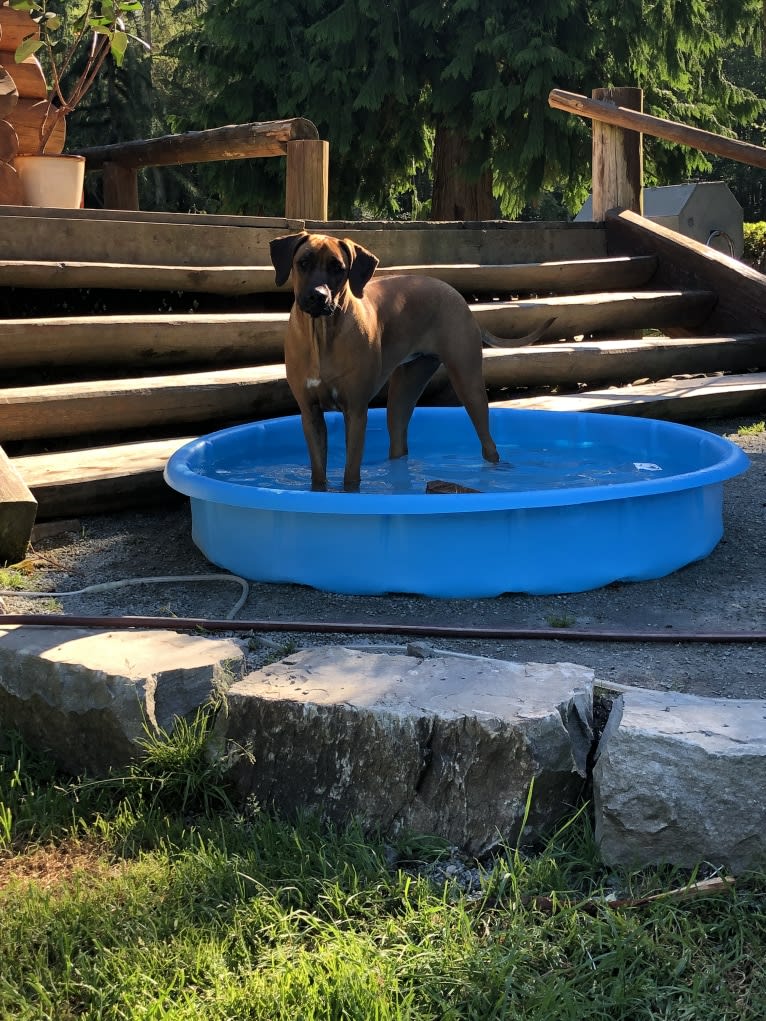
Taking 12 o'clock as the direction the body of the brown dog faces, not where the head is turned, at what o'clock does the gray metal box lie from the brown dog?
The gray metal box is roughly at 5 o'clock from the brown dog.

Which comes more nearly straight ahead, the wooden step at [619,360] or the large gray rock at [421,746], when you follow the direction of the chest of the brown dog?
the large gray rock

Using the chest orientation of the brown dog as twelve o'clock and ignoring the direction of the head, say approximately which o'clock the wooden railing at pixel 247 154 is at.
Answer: The wooden railing is roughly at 4 o'clock from the brown dog.

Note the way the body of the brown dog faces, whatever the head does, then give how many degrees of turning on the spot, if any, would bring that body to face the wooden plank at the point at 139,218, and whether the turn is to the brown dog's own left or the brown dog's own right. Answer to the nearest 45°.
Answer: approximately 90° to the brown dog's own right

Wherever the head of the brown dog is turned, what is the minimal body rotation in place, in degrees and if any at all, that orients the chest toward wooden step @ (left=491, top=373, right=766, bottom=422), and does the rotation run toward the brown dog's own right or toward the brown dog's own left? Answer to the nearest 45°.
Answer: approximately 180°

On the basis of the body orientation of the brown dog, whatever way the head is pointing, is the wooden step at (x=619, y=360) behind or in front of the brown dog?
behind

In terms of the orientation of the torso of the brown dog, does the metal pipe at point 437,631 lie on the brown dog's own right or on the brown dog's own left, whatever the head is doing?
on the brown dog's own left

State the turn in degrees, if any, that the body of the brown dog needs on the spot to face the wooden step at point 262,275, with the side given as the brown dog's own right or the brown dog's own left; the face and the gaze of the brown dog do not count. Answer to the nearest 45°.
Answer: approximately 135° to the brown dog's own right

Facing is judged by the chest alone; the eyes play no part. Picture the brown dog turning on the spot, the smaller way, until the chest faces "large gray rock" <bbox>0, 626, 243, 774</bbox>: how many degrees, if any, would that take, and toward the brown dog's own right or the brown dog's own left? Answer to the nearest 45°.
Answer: approximately 45° to the brown dog's own left

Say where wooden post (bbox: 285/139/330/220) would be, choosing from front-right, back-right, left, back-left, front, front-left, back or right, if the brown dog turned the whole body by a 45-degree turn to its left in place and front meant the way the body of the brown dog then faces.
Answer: back

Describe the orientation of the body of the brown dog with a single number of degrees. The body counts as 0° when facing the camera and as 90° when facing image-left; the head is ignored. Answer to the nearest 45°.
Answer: approximately 45°
